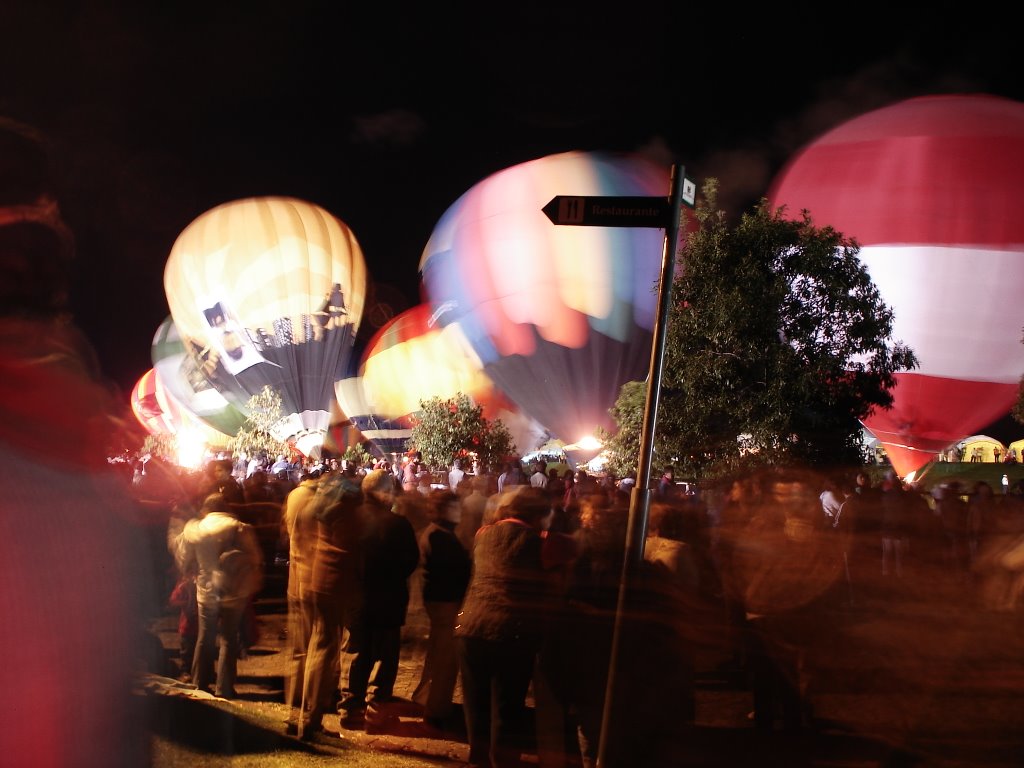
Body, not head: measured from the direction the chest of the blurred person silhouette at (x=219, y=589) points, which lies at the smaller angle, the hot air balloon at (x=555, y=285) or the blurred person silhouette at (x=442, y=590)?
the hot air balloon

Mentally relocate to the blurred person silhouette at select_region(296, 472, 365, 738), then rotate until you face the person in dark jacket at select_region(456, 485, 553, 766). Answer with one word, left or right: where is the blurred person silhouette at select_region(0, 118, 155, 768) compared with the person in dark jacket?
right

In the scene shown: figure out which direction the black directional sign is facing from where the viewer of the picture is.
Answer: facing the viewer

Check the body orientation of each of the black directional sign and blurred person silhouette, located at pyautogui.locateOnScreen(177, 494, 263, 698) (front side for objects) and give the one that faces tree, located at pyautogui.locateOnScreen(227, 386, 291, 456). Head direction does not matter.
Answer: the blurred person silhouette

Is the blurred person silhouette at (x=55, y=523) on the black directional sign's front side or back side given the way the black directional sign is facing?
on the front side

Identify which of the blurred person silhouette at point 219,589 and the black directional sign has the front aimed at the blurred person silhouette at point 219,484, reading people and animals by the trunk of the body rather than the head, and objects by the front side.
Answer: the blurred person silhouette at point 219,589

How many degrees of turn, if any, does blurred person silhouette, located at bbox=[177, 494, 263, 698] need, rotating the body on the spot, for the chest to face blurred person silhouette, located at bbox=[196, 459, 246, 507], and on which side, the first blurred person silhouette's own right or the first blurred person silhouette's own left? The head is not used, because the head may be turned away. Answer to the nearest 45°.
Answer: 0° — they already face them

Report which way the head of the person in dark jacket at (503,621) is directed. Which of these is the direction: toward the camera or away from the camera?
away from the camera

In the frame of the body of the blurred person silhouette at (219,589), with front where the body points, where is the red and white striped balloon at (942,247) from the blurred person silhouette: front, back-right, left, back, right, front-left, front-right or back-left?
front-right

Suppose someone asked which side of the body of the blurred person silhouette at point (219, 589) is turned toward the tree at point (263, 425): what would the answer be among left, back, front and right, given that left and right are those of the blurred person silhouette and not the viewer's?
front

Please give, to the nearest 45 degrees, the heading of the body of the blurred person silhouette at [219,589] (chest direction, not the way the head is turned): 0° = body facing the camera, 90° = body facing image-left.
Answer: approximately 180°
